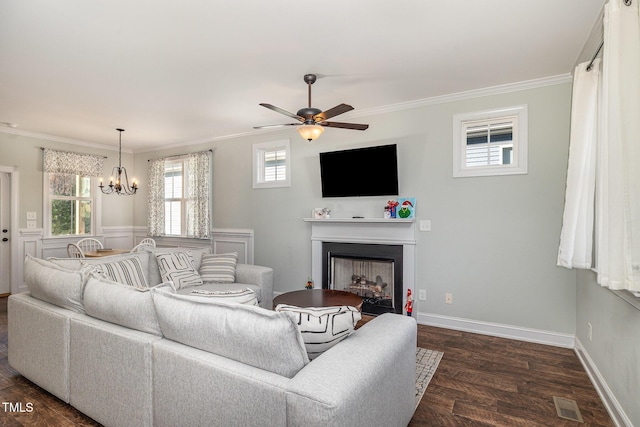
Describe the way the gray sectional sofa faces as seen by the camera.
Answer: facing away from the viewer and to the right of the viewer

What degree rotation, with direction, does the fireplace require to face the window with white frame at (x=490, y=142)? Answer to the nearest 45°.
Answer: approximately 135° to its left

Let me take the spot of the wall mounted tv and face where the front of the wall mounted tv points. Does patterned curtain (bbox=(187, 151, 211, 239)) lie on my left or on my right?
on my right

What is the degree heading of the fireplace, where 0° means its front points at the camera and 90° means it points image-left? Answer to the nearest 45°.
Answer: approximately 45°

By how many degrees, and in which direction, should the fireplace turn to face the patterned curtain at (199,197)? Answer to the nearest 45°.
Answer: approximately 45° to its right

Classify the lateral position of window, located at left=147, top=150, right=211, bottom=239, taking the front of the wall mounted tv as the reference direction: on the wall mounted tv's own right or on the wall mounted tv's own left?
on the wall mounted tv's own right

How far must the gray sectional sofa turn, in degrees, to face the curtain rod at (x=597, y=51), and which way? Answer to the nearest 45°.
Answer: approximately 45° to its right

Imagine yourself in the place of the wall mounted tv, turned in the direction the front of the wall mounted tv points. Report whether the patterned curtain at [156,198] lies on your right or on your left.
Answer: on your right
